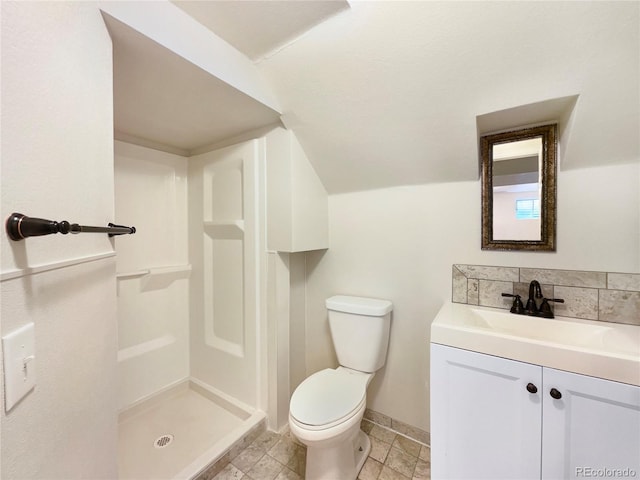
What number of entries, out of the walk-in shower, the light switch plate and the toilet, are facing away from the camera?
0

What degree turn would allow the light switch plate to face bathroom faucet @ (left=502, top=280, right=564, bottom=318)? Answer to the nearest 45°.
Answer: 0° — it already faces it

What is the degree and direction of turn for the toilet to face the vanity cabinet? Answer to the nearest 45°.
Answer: approximately 90° to its left

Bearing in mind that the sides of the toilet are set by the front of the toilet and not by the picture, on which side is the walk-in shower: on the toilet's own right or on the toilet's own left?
on the toilet's own right

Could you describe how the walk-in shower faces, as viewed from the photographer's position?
facing the viewer and to the right of the viewer

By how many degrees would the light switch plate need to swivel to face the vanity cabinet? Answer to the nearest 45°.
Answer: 0° — it already faces it

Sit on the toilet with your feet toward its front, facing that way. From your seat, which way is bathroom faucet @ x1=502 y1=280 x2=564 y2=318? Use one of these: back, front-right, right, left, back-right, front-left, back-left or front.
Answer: back-left

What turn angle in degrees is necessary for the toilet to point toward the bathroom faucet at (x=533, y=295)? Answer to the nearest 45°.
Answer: approximately 135° to its left

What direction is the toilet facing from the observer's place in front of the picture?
facing the viewer and to the left of the viewer

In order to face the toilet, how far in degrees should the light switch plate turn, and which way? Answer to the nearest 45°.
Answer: approximately 45° to its left

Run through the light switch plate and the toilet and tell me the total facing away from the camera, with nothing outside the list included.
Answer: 0
